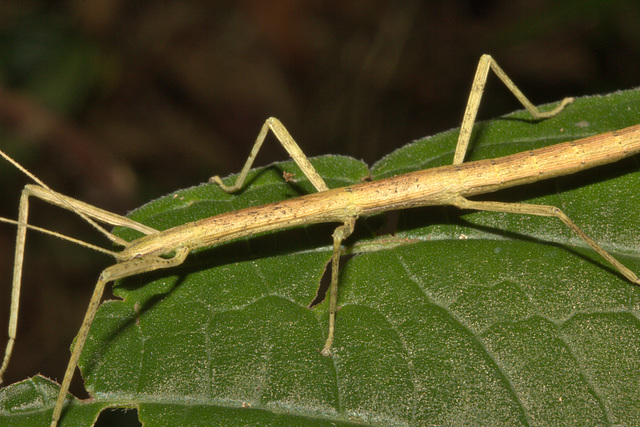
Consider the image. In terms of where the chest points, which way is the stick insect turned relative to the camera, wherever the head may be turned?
to the viewer's left
